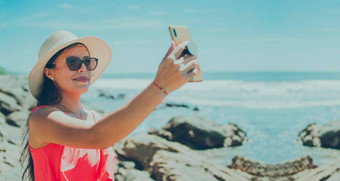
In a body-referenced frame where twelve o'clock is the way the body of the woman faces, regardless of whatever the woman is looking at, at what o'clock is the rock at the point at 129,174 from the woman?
The rock is roughly at 8 o'clock from the woman.

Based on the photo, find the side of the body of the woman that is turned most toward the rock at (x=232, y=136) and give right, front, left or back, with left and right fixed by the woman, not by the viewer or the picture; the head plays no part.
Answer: left

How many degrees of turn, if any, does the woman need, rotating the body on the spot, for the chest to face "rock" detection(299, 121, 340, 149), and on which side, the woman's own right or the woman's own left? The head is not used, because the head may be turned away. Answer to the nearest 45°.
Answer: approximately 90° to the woman's own left

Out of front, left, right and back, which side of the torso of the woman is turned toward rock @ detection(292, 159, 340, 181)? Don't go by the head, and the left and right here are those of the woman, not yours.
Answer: left

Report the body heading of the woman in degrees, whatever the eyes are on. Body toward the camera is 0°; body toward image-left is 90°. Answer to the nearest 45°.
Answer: approximately 315°

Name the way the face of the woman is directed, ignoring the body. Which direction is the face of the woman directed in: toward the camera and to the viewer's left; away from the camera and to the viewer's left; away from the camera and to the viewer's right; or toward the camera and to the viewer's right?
toward the camera and to the viewer's right

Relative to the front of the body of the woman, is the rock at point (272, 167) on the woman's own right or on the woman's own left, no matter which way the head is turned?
on the woman's own left

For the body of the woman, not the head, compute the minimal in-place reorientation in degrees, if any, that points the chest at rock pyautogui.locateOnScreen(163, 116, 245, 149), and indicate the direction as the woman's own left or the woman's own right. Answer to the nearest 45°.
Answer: approximately 135° to the woman's own left
